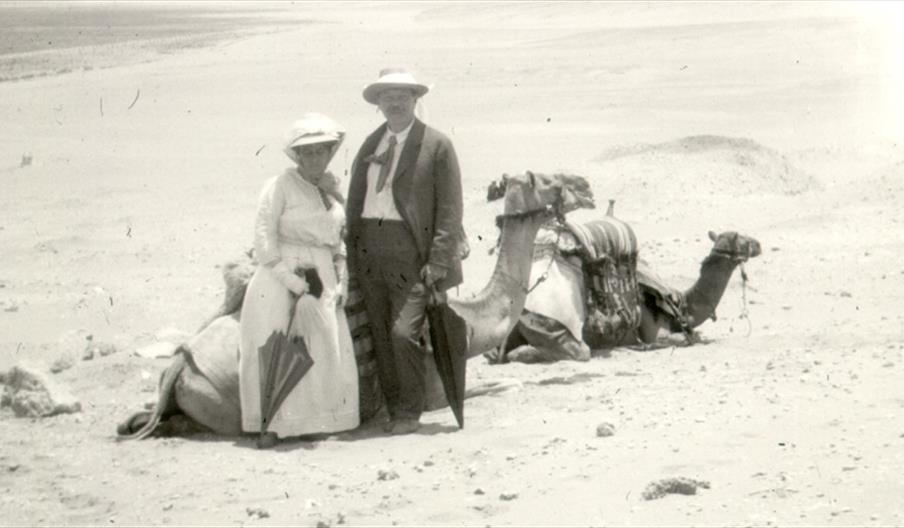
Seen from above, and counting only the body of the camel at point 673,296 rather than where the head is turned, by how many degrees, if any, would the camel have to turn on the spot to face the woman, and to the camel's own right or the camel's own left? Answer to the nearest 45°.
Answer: approximately 135° to the camel's own right

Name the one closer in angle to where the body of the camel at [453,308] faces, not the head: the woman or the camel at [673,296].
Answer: the camel

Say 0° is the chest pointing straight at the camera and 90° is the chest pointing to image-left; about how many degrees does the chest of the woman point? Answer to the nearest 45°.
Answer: approximately 315°

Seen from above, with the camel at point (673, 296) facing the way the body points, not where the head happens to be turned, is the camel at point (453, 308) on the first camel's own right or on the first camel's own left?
on the first camel's own right

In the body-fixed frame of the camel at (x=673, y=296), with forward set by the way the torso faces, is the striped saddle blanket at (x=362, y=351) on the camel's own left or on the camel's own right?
on the camel's own right

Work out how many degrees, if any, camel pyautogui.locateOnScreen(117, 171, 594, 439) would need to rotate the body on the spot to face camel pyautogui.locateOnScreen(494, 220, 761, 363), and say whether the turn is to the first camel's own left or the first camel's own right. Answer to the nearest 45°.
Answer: approximately 45° to the first camel's own left

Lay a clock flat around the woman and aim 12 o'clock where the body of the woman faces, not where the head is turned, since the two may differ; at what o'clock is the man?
The man is roughly at 10 o'clock from the woman.

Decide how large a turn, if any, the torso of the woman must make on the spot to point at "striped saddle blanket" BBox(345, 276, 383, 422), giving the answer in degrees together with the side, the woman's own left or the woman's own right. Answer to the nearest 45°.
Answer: approximately 90° to the woman's own left

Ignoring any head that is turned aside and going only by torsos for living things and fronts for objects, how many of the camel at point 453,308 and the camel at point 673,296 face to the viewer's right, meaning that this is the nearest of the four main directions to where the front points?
2

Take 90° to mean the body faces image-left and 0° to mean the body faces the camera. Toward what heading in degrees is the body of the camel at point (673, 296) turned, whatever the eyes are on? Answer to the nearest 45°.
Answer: approximately 270°

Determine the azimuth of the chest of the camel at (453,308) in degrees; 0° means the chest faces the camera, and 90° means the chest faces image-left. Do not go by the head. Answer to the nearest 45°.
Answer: approximately 270°
